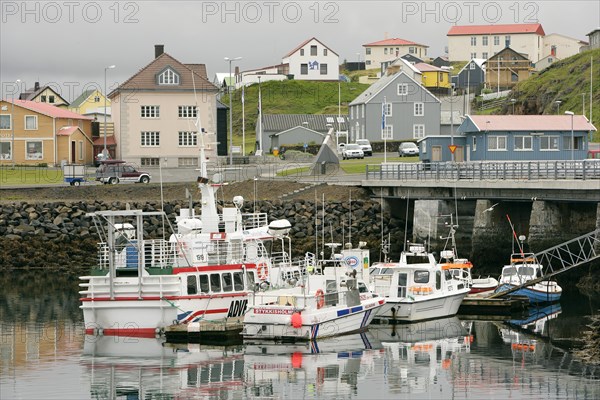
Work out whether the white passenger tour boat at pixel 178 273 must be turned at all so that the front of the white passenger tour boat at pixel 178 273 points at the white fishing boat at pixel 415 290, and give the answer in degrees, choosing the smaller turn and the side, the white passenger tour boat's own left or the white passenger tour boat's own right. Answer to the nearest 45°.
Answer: approximately 45° to the white passenger tour boat's own right

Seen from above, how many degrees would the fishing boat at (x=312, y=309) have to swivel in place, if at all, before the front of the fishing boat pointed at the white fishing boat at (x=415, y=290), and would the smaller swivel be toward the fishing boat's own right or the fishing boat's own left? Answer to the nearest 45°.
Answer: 0° — it already faces it

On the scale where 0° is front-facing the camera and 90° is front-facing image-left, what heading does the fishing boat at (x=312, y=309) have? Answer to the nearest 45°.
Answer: approximately 225°

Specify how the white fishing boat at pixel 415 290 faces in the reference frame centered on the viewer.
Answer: facing away from the viewer and to the right of the viewer

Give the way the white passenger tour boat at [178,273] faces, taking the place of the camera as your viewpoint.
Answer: facing away from the viewer and to the right of the viewer

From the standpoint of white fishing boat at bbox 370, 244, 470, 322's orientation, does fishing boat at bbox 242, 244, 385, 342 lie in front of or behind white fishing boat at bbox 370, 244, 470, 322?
behind

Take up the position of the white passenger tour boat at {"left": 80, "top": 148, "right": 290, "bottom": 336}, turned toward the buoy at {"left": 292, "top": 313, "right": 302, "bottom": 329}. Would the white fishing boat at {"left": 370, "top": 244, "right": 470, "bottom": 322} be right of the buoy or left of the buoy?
left

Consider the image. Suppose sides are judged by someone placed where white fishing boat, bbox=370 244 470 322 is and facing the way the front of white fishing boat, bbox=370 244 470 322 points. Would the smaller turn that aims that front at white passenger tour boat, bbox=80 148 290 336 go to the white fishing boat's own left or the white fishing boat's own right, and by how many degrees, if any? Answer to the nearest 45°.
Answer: approximately 180°
